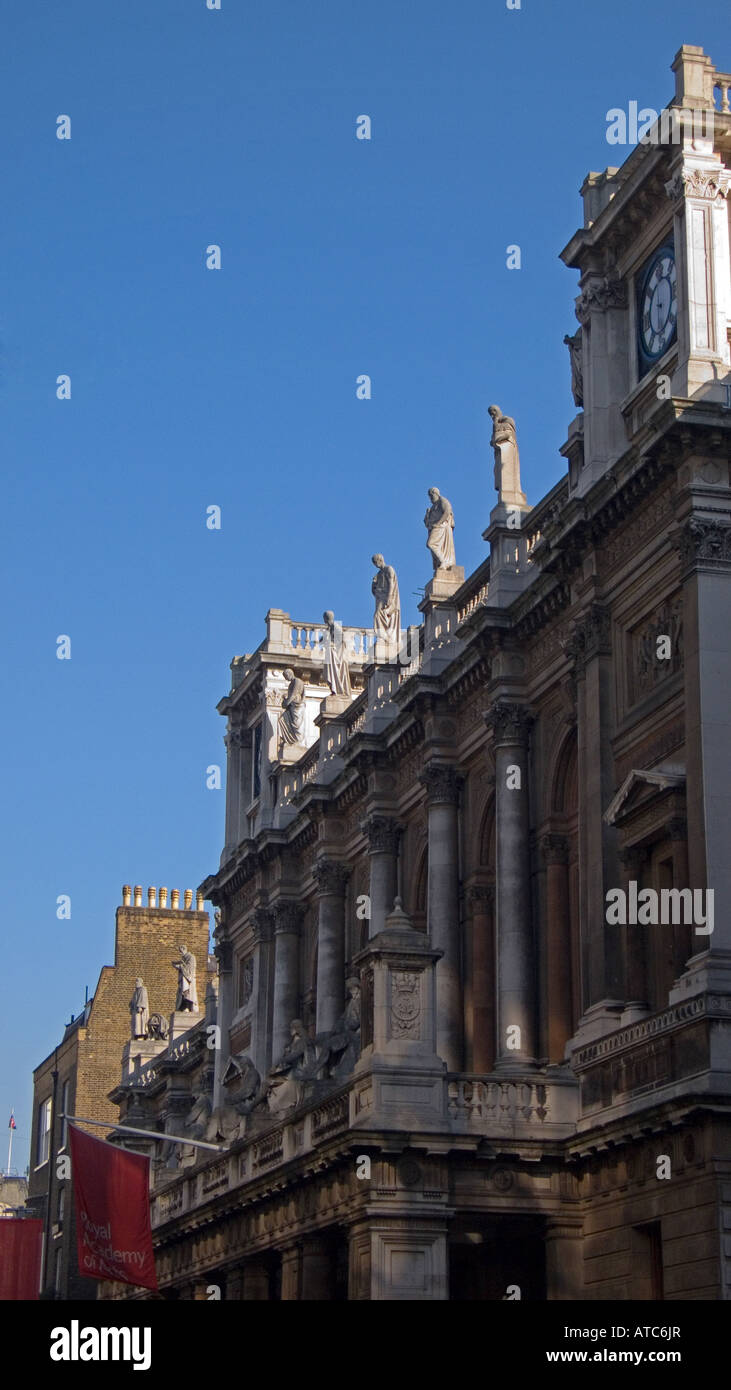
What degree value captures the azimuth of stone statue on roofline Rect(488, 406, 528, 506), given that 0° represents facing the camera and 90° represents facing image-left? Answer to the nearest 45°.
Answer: approximately 45°

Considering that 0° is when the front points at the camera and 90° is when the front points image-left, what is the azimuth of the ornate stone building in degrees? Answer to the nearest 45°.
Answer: approximately 45°
